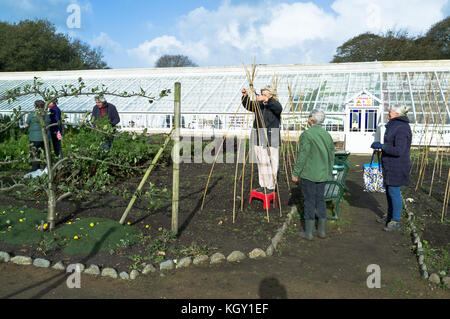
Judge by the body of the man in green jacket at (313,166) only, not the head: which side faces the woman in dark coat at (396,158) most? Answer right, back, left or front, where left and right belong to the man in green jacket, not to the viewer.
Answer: right

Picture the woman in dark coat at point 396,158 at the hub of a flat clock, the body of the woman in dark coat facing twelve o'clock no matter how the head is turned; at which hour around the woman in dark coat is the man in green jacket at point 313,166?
The man in green jacket is roughly at 11 o'clock from the woman in dark coat.

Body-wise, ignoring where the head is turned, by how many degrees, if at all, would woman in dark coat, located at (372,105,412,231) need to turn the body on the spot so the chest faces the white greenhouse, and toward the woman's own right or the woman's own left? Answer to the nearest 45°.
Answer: approximately 90° to the woman's own right

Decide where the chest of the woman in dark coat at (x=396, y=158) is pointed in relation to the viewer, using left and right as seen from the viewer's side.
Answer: facing to the left of the viewer

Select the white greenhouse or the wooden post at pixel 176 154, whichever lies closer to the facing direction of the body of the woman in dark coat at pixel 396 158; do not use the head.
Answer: the wooden post

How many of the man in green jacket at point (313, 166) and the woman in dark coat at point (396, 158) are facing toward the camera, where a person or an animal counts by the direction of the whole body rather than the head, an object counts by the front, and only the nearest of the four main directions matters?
0

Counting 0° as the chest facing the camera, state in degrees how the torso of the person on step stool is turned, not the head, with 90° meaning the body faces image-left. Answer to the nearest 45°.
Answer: approximately 45°

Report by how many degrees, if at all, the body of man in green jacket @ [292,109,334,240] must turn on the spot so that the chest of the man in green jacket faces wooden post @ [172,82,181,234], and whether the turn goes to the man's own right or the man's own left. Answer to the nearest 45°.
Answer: approximately 45° to the man's own left

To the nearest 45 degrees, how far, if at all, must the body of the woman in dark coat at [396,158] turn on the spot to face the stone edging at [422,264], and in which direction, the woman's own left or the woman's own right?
approximately 90° to the woman's own left

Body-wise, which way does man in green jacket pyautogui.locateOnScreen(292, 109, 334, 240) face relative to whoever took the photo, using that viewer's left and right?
facing away from the viewer and to the left of the viewer
